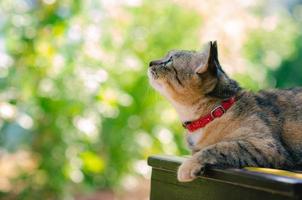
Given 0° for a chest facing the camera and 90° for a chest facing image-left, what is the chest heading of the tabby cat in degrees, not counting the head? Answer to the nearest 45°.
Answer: approximately 90°
